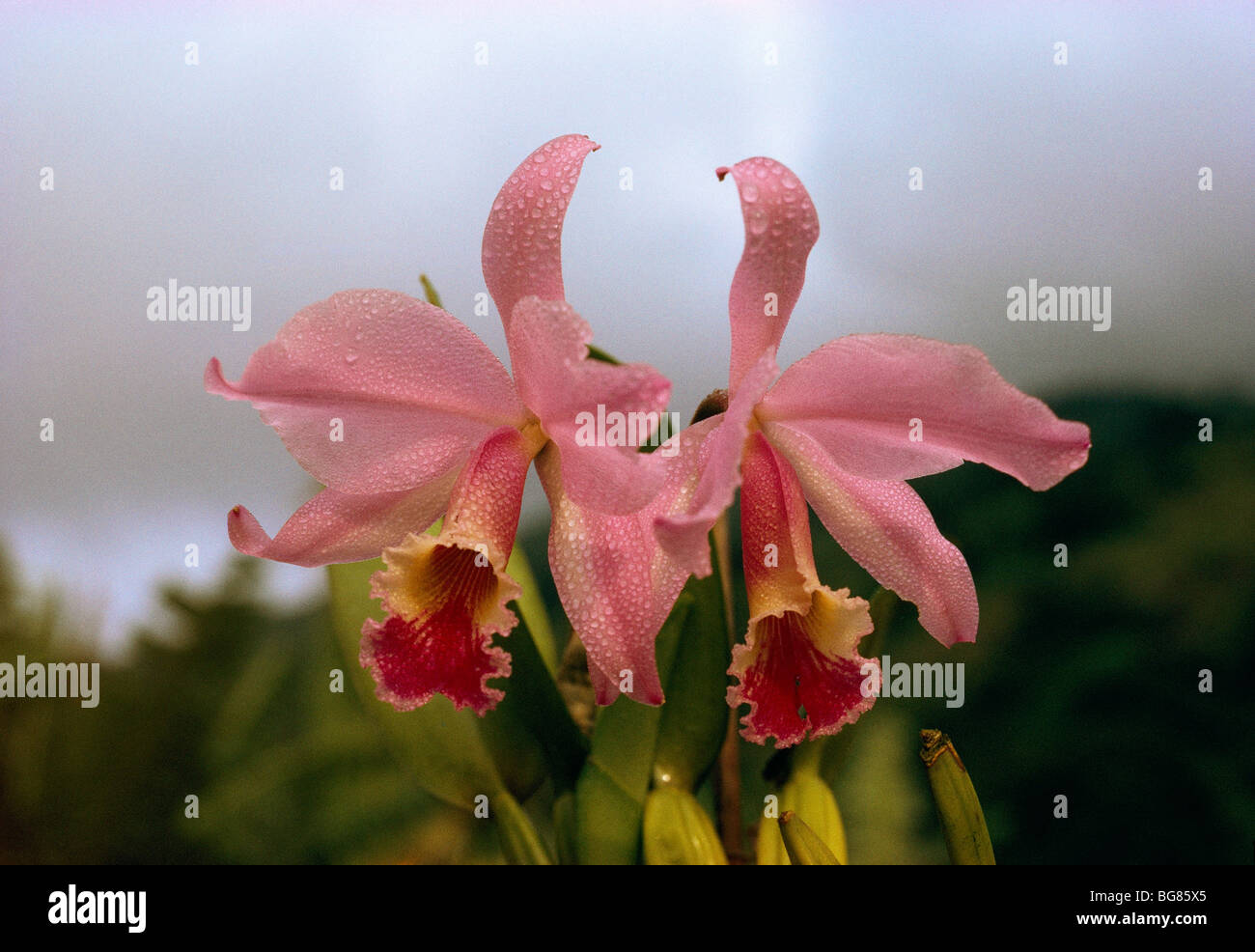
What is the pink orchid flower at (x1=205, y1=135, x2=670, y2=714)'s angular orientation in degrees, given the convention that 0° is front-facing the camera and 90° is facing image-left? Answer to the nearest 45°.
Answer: approximately 45°
